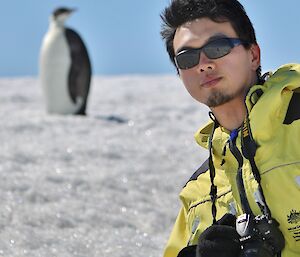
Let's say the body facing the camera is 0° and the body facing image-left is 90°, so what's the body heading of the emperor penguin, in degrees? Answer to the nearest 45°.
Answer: approximately 45°

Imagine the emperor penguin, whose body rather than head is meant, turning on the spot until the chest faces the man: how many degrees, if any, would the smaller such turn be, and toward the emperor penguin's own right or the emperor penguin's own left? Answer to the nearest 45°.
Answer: approximately 45° to the emperor penguin's own left
